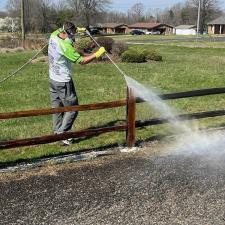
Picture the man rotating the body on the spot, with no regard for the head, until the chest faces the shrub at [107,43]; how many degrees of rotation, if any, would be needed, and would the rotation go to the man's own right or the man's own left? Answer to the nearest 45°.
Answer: approximately 45° to the man's own left

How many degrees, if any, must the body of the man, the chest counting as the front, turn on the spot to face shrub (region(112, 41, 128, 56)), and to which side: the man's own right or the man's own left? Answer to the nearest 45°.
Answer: approximately 45° to the man's own left

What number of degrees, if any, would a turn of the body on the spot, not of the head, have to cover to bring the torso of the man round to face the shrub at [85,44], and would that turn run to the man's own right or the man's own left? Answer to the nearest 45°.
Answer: approximately 45° to the man's own left

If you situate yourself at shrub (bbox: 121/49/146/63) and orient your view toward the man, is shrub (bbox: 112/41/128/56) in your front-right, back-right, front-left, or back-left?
back-right

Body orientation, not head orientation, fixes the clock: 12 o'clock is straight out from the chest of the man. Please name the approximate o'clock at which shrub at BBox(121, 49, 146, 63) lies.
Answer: The shrub is roughly at 11 o'clock from the man.

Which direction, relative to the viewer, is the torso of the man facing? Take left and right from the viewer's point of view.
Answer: facing away from the viewer and to the right of the viewer
